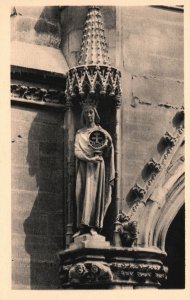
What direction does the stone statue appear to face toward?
toward the camera
